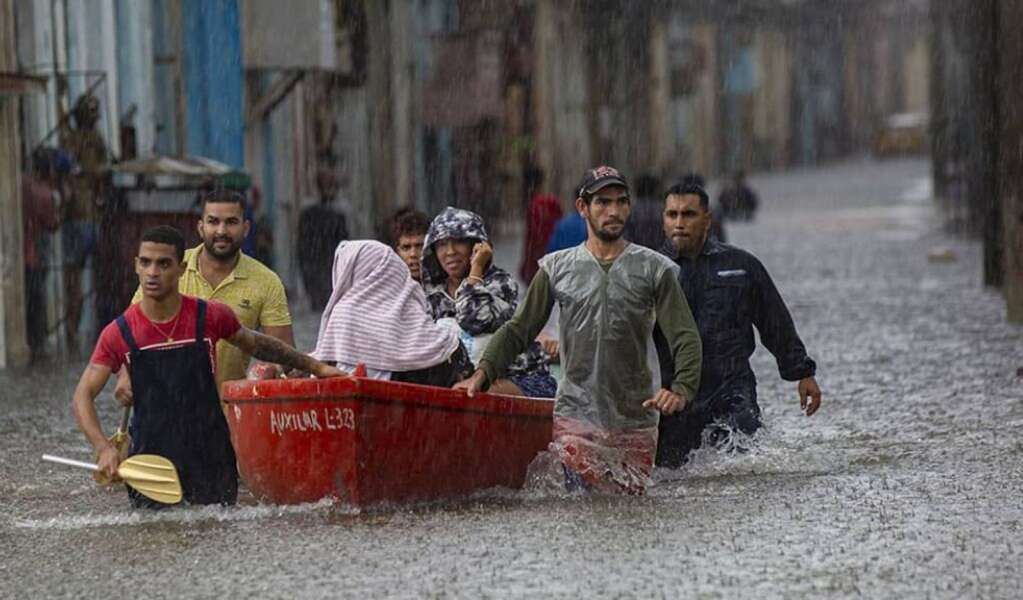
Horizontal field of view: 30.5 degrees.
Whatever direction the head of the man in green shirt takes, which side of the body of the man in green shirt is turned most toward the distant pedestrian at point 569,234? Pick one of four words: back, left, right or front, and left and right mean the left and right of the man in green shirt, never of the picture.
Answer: back

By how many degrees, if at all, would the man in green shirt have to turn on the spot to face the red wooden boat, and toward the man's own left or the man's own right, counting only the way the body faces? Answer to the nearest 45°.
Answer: approximately 90° to the man's own right

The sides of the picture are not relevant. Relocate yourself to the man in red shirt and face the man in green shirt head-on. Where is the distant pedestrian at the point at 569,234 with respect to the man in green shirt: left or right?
left

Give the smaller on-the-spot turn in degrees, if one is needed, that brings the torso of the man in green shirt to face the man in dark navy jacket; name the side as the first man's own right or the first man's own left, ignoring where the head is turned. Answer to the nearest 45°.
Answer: approximately 135° to the first man's own left

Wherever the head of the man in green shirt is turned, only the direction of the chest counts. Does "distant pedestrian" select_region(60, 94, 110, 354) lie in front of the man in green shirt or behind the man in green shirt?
behind

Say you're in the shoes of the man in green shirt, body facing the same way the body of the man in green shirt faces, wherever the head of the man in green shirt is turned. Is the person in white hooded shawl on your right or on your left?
on your right

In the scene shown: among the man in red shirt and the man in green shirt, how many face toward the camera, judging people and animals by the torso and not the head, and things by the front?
2

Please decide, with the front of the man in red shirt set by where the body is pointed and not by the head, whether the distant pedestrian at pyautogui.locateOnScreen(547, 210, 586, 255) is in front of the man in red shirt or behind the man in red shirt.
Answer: behind
